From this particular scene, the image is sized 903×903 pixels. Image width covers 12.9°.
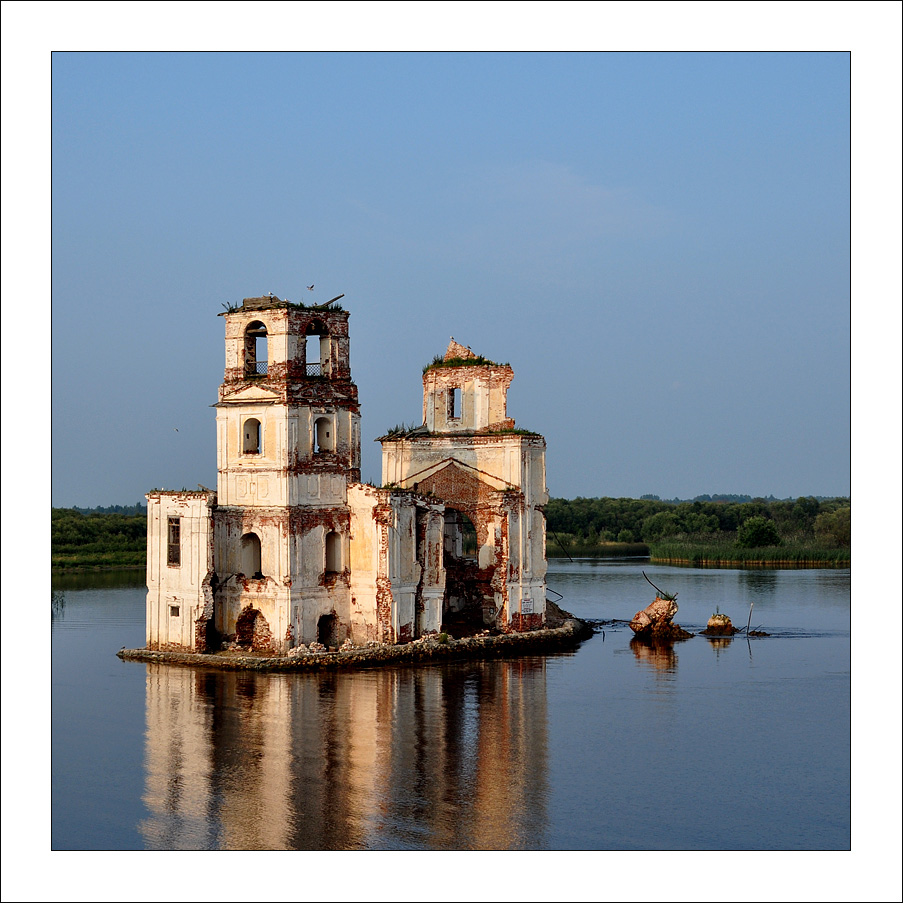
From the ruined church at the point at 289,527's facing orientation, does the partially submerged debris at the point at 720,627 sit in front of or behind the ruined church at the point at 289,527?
behind

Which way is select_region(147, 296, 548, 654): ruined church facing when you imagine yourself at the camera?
facing the viewer and to the left of the viewer

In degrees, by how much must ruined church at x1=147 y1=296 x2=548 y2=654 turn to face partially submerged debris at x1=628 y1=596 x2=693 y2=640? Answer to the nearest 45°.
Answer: approximately 180°
